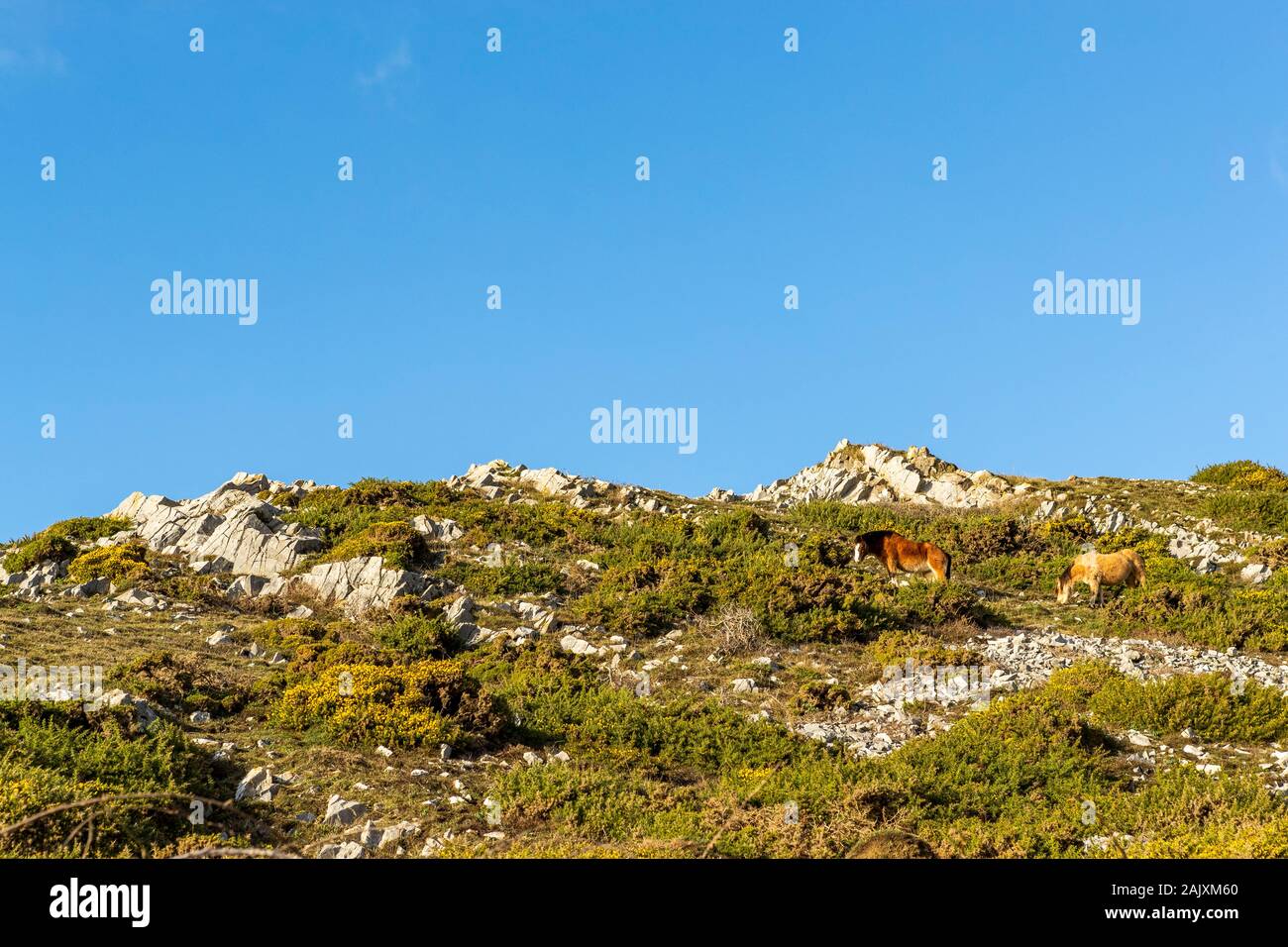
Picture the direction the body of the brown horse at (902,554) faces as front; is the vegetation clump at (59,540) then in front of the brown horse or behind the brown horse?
in front

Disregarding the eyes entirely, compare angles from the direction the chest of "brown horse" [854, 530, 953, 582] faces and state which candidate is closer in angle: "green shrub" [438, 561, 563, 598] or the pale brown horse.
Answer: the green shrub

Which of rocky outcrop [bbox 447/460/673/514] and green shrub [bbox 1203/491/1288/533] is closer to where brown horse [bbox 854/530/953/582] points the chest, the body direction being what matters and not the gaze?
the rocky outcrop

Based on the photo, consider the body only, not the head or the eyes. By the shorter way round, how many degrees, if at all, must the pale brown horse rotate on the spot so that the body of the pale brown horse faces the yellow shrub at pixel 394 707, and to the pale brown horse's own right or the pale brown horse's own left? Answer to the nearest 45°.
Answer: approximately 45° to the pale brown horse's own left

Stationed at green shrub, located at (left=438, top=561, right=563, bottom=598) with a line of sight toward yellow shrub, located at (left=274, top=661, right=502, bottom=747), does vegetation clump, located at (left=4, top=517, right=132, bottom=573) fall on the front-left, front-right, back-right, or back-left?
back-right

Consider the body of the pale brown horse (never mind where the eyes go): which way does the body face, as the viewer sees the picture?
to the viewer's left

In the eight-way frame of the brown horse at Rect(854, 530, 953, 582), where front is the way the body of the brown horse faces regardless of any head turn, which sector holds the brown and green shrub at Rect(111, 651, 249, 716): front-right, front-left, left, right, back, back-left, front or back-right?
front-left

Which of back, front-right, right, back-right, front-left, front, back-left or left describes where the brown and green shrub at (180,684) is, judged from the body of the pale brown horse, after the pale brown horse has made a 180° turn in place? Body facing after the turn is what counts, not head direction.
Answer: back-right

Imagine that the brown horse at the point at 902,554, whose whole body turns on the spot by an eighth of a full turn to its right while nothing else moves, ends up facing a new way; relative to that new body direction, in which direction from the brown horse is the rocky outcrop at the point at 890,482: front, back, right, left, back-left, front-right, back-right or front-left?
front-right

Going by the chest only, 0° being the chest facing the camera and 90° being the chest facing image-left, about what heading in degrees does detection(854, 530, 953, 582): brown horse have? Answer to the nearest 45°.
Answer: approximately 90°

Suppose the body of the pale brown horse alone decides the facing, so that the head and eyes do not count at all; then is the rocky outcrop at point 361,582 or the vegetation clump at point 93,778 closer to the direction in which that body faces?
the rocky outcrop

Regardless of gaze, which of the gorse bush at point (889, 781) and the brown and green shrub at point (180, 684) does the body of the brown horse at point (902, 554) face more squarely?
the brown and green shrub

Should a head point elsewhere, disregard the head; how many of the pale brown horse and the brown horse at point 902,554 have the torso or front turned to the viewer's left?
2

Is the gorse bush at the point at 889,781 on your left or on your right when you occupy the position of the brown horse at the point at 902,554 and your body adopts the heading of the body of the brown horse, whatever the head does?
on your left
